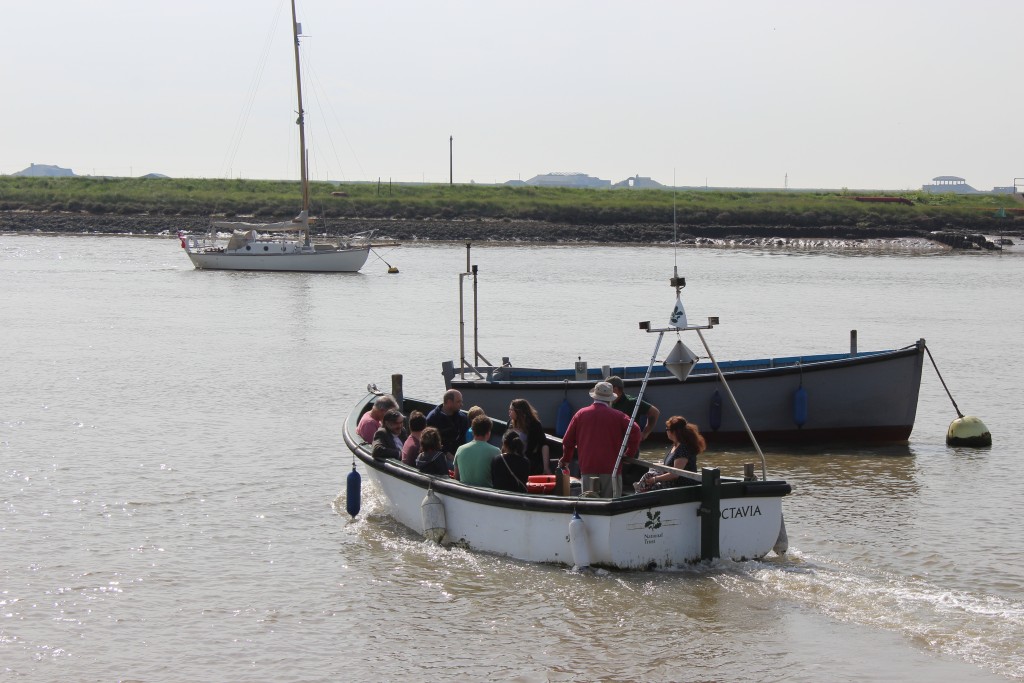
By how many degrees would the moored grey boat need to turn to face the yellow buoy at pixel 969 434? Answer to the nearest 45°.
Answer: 0° — it already faces it

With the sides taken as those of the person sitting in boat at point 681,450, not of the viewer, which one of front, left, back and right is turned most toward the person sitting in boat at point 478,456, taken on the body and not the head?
front

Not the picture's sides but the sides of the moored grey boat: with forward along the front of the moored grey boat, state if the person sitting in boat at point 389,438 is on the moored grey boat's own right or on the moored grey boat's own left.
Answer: on the moored grey boat's own right

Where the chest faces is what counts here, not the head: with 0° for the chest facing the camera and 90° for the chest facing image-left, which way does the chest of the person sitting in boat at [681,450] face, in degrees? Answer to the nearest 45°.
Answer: approximately 90°

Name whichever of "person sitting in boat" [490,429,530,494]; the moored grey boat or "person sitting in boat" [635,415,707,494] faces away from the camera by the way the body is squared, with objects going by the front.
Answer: "person sitting in boat" [490,429,530,494]

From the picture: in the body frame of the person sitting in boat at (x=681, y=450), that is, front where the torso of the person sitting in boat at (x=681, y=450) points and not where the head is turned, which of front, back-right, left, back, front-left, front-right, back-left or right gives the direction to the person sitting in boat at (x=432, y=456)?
front

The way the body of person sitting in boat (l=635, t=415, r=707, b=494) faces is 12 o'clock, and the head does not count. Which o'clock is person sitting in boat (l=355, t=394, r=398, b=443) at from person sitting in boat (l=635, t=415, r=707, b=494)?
person sitting in boat (l=355, t=394, r=398, b=443) is roughly at 1 o'clock from person sitting in boat (l=635, t=415, r=707, b=494).

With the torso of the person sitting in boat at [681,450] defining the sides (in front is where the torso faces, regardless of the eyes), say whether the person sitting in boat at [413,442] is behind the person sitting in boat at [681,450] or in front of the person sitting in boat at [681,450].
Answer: in front

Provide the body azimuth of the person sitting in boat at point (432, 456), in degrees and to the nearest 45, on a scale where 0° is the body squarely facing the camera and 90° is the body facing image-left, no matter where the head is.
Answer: approximately 180°

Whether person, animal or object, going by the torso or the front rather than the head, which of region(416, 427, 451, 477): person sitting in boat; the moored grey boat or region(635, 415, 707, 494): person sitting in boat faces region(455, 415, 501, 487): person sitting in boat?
region(635, 415, 707, 494): person sitting in boat

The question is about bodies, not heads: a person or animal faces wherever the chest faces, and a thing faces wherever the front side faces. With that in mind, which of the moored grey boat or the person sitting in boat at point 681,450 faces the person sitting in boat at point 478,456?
the person sitting in boat at point 681,450

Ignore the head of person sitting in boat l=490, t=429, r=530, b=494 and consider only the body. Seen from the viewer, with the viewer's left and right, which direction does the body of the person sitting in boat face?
facing away from the viewer

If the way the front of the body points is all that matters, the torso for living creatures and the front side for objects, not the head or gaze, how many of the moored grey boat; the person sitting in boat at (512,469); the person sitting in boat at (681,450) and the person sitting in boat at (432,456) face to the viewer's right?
1

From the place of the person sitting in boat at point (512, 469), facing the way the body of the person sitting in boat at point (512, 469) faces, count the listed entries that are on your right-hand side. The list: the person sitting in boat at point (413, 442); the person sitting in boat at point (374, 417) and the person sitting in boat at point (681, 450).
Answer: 1

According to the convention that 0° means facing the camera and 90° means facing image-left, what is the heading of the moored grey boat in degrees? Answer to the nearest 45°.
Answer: approximately 270°

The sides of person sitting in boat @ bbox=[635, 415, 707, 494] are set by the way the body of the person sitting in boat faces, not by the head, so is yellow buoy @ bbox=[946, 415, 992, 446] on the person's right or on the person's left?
on the person's right

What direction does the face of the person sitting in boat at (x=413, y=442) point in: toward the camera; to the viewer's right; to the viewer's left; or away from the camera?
away from the camera

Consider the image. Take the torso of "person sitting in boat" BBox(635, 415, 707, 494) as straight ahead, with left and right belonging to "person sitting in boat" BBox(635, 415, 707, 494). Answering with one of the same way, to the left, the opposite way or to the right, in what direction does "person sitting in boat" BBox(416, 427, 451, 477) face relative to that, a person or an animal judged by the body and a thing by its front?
to the right
